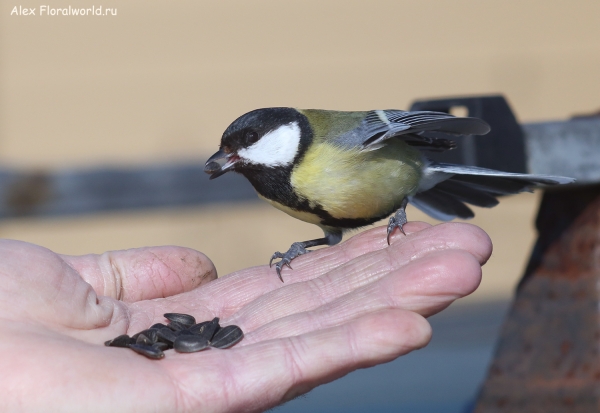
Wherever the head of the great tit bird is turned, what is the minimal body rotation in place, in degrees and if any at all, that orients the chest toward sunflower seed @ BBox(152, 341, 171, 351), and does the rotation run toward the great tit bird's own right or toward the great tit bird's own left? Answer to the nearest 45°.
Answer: approximately 45° to the great tit bird's own left

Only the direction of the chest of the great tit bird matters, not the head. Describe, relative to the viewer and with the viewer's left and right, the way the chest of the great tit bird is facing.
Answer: facing to the left of the viewer
